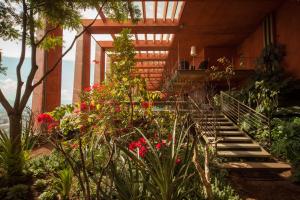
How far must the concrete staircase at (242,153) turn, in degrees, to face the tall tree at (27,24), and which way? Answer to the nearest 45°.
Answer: approximately 45° to its right

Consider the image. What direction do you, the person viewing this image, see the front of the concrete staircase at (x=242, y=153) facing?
facing the viewer

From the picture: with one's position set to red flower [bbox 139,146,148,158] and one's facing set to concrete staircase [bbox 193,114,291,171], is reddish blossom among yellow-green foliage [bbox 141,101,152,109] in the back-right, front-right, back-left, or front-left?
front-left

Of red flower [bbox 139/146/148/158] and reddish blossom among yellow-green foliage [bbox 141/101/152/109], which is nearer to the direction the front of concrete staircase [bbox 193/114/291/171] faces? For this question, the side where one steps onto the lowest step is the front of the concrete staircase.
the red flower

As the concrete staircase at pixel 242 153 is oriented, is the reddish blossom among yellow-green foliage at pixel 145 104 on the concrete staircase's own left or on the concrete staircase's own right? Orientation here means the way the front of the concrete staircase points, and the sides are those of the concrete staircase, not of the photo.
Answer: on the concrete staircase's own right

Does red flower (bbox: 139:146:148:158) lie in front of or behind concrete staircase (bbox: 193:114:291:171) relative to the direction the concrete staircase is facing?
in front

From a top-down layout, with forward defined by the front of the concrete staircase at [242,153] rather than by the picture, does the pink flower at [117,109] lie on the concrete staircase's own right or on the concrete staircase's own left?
on the concrete staircase's own right

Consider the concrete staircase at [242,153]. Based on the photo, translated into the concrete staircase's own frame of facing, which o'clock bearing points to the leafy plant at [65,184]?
The leafy plant is roughly at 1 o'clock from the concrete staircase.
